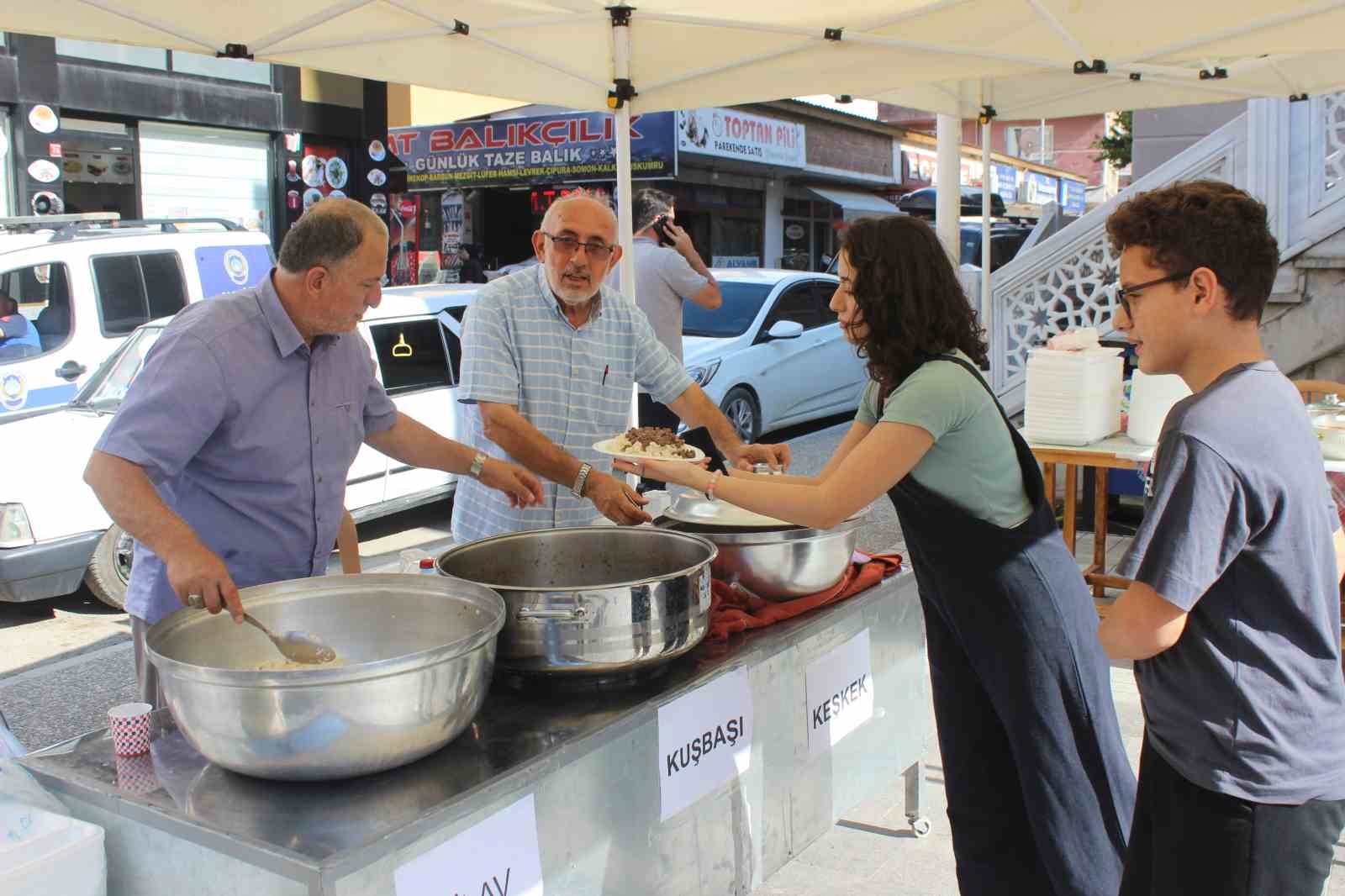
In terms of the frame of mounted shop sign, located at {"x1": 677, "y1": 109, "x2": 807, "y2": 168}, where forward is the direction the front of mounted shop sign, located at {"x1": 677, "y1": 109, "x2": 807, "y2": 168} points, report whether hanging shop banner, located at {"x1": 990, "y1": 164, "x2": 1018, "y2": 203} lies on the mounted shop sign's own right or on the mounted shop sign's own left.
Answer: on the mounted shop sign's own left

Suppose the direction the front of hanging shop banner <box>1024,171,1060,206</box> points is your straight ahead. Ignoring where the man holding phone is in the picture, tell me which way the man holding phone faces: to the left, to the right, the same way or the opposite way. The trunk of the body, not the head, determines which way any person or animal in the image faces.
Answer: to the left

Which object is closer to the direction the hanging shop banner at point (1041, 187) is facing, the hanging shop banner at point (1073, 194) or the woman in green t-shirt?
the woman in green t-shirt

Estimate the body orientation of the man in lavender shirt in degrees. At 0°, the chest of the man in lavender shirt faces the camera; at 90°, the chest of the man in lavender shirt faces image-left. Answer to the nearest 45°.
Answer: approximately 315°

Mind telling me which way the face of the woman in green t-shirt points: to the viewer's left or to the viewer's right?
to the viewer's left

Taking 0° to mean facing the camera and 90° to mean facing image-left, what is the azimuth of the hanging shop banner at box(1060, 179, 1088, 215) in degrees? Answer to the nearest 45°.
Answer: approximately 315°

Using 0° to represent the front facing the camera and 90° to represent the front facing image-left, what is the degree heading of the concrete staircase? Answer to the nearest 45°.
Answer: approximately 90°

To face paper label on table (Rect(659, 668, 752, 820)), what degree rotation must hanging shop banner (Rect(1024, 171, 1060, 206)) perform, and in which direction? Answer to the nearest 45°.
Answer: approximately 45° to its right

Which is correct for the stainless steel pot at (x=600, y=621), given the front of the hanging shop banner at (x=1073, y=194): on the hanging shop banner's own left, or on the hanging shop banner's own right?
on the hanging shop banner's own right

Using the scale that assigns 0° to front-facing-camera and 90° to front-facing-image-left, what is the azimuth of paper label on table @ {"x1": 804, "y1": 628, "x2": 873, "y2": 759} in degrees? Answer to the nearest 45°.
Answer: approximately 315°

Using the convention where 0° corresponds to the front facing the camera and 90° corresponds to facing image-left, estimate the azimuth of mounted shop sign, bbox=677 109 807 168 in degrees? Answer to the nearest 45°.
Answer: approximately 315°

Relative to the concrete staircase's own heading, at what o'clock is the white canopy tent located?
The white canopy tent is roughly at 10 o'clock from the concrete staircase.

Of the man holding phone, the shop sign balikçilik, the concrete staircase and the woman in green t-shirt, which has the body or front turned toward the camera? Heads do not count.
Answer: the shop sign balikçilik

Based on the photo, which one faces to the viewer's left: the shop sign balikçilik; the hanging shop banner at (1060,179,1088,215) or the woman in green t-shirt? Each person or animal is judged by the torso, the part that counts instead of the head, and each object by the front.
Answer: the woman in green t-shirt

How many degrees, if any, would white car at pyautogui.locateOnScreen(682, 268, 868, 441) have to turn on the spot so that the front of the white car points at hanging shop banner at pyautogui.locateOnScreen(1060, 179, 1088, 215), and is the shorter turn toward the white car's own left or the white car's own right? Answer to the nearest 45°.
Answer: approximately 135° to the white car's own right

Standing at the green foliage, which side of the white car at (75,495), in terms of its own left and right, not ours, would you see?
back
